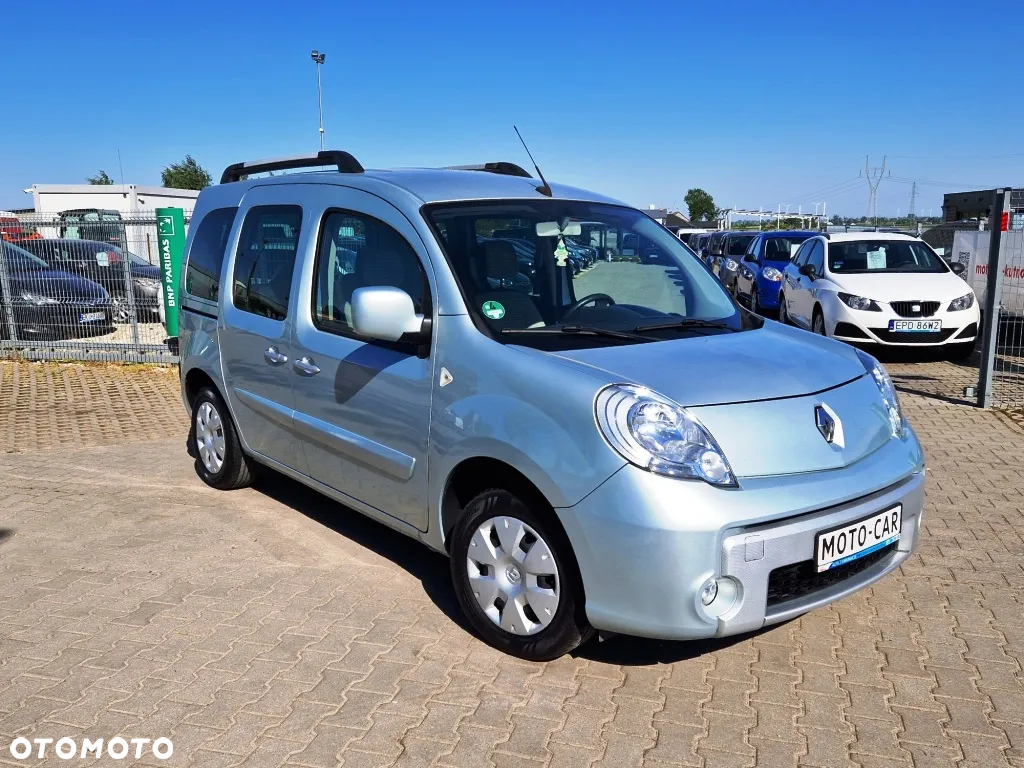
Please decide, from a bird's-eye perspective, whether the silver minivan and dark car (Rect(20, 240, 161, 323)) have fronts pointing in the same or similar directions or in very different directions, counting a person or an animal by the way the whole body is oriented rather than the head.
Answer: same or similar directions

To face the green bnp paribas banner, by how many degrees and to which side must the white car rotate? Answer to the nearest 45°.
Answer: approximately 90° to its right

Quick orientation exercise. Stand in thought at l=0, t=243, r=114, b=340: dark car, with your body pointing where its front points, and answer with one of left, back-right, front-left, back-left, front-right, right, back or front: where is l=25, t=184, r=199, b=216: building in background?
back-left

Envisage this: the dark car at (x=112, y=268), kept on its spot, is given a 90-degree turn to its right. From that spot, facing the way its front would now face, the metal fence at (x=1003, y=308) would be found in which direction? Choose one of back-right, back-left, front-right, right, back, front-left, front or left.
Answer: left

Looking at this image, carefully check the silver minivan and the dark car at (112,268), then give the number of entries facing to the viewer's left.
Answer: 0

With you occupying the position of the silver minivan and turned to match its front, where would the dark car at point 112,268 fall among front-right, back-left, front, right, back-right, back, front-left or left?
back

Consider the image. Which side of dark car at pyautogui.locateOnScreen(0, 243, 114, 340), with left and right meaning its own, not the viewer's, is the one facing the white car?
front

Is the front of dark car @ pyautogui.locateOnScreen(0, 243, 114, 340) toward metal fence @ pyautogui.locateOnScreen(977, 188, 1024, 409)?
yes

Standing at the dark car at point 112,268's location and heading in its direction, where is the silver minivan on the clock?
The silver minivan is roughly at 1 o'clock from the dark car.

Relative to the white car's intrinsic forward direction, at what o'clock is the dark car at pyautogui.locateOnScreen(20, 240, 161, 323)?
The dark car is roughly at 4 o'clock from the white car.

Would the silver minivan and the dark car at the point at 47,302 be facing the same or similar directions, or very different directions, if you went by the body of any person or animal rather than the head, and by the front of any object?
same or similar directions

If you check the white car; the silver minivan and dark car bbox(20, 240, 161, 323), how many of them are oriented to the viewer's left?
0

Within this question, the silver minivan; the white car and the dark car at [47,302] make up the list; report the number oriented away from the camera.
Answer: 0

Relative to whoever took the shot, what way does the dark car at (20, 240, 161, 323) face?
facing the viewer and to the right of the viewer

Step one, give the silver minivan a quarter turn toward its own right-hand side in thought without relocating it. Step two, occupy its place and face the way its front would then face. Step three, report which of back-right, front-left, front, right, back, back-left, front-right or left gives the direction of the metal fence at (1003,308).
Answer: back

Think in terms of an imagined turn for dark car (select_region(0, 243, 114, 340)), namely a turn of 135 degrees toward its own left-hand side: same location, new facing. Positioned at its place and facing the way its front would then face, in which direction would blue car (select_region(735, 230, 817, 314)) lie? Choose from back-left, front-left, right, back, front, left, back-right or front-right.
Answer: right

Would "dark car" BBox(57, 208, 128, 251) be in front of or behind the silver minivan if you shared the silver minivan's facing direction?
behind
